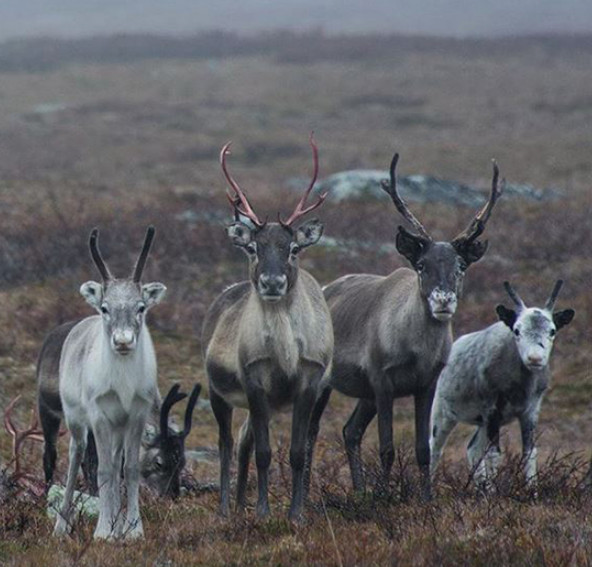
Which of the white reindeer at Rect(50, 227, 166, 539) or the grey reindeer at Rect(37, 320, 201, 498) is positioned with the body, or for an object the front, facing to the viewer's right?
the grey reindeer

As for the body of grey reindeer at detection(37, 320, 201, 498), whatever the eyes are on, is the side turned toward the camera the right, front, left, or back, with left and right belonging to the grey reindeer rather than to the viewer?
right

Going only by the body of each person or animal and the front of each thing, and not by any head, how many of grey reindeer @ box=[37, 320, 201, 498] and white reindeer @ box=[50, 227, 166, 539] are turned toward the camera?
1

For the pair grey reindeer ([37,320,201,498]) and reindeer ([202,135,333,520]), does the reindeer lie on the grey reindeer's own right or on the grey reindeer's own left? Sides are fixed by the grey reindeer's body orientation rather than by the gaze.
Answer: on the grey reindeer's own right

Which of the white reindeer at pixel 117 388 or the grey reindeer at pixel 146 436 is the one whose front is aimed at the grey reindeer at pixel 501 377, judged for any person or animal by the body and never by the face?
the grey reindeer at pixel 146 436

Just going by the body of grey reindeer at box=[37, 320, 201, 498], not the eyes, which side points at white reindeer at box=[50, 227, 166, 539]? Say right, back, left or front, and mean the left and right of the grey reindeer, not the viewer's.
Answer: right

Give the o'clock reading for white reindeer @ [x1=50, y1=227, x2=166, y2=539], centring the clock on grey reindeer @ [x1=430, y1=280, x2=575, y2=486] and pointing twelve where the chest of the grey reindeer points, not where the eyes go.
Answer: The white reindeer is roughly at 3 o'clock from the grey reindeer.

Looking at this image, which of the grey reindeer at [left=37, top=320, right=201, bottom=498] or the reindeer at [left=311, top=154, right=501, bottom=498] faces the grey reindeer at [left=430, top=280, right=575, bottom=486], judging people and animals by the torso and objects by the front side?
the grey reindeer at [left=37, top=320, right=201, bottom=498]

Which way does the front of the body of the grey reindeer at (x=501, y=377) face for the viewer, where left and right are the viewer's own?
facing the viewer and to the right of the viewer

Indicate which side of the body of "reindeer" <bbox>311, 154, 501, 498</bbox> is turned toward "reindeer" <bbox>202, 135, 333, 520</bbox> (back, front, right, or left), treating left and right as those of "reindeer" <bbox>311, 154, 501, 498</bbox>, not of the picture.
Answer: right

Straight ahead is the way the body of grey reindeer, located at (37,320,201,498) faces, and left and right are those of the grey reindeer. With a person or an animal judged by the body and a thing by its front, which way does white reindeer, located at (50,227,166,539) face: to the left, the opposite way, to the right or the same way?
to the right
